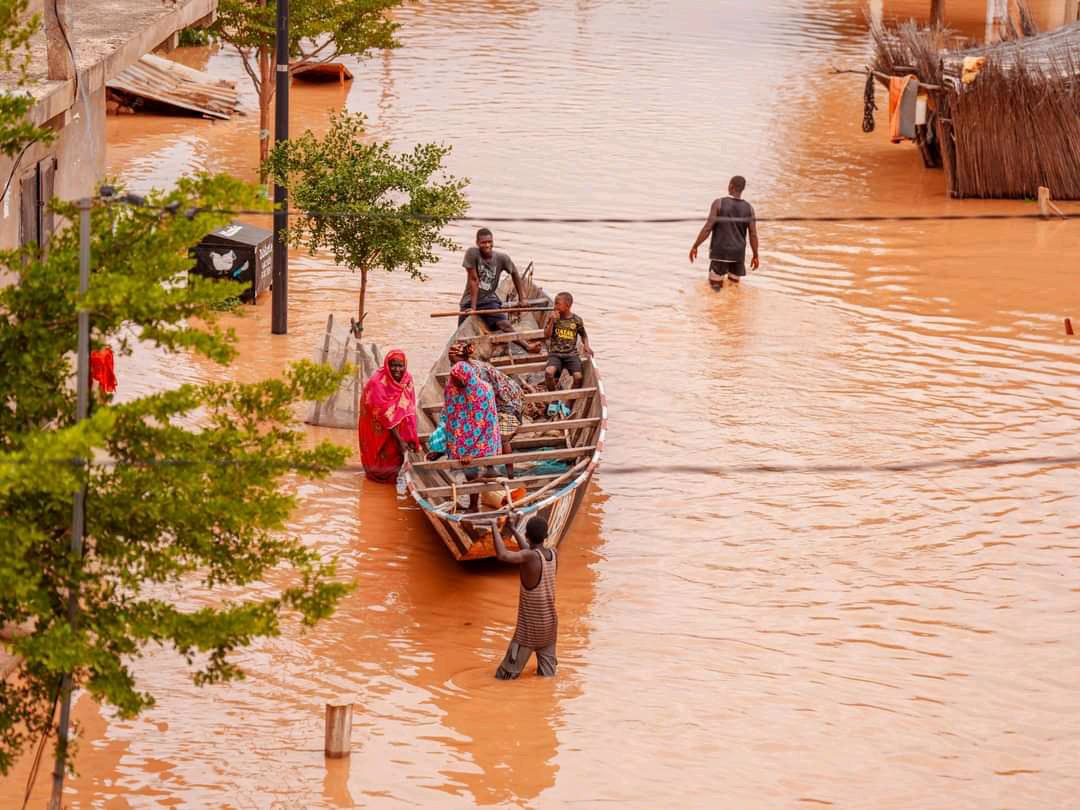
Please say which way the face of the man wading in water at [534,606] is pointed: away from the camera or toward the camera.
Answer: away from the camera

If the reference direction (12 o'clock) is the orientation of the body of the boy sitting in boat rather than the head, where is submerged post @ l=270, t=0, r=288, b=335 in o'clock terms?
The submerged post is roughly at 4 o'clock from the boy sitting in boat.

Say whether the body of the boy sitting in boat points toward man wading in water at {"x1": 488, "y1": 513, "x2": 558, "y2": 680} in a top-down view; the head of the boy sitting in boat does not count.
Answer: yes

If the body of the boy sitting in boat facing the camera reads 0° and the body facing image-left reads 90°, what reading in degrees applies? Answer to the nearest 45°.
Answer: approximately 0°
